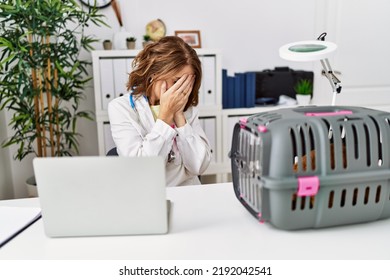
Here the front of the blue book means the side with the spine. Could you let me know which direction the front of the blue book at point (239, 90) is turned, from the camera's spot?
facing the viewer

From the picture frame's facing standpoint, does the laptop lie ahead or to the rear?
ahead

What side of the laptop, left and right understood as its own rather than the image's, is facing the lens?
back

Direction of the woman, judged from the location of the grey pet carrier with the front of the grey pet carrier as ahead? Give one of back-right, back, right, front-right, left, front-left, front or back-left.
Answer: right

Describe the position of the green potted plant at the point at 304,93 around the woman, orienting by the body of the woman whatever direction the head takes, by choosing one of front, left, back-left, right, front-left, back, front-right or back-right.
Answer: left

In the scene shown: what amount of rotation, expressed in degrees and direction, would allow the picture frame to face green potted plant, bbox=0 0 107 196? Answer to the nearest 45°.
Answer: approximately 45° to its right

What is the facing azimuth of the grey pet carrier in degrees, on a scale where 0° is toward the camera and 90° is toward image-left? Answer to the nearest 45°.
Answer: approximately 45°

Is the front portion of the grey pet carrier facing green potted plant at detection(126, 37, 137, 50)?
no

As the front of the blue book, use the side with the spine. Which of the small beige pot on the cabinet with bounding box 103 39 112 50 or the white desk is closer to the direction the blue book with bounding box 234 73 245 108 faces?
the white desk

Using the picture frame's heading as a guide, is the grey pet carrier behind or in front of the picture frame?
in front

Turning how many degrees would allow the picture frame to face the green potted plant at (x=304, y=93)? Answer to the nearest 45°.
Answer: approximately 90° to its left

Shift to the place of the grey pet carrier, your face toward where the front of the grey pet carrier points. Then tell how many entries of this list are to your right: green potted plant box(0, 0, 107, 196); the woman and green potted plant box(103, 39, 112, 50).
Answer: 3

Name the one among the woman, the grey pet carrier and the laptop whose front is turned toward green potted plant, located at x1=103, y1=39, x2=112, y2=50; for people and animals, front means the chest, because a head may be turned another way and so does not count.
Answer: the laptop

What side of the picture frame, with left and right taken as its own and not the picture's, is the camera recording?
front
